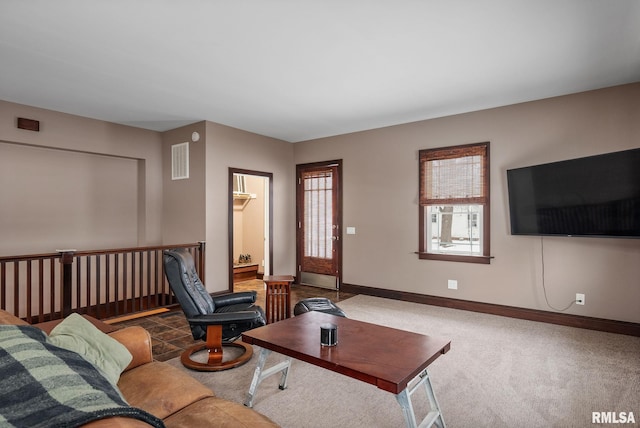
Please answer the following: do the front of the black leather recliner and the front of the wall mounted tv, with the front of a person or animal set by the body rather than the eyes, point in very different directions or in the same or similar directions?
very different directions

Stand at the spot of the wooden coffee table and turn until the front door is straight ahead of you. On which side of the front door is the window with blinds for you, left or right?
right

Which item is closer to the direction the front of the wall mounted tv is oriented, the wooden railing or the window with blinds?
the wooden railing

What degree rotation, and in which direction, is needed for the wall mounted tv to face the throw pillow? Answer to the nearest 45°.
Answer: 0° — it already faces it

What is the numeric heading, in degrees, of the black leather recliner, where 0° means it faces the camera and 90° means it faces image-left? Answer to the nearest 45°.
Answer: approximately 270°

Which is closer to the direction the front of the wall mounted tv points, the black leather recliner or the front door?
the black leather recliner

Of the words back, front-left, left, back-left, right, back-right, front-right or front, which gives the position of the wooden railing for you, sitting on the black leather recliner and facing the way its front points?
back-left

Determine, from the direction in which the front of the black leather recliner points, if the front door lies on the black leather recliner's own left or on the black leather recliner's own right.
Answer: on the black leather recliner's own left

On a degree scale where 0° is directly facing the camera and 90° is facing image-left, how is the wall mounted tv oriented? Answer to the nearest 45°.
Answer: approximately 45°

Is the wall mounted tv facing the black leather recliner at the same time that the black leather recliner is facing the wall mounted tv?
yes

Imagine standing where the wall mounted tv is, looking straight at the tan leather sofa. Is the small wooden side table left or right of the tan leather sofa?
right

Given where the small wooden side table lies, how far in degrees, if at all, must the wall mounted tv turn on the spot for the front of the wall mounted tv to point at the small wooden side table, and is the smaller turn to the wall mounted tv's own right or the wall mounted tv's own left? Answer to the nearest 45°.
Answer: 0° — it already faces it

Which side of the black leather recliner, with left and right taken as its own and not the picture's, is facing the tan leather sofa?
right
